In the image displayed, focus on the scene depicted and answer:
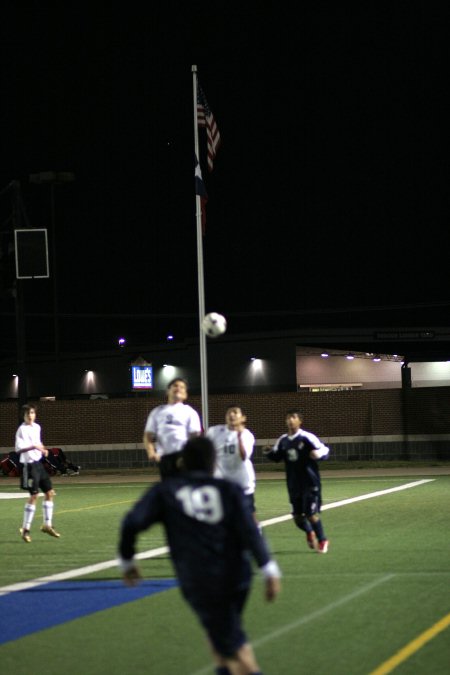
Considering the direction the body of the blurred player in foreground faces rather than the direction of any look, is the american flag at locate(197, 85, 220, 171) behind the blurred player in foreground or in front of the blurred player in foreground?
in front

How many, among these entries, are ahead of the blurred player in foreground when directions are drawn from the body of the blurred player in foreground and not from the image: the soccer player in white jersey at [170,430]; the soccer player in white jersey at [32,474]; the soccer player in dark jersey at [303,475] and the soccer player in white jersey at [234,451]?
4

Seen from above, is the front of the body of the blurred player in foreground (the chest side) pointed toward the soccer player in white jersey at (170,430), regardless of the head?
yes

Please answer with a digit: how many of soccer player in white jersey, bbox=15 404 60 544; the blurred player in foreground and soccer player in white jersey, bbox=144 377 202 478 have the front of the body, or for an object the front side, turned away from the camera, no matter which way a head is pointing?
1

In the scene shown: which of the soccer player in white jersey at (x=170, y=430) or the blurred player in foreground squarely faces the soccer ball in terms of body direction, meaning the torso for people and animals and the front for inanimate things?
the blurred player in foreground

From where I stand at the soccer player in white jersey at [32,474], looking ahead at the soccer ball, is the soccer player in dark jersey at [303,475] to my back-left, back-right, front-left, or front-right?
front-right

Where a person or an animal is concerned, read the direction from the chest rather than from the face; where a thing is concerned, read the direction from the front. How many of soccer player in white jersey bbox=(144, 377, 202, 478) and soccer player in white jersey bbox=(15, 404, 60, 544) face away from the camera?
0

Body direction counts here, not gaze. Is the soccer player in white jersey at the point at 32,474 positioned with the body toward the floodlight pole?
no

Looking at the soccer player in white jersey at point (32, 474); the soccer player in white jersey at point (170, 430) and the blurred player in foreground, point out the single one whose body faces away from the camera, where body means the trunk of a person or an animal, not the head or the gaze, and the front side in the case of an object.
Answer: the blurred player in foreground

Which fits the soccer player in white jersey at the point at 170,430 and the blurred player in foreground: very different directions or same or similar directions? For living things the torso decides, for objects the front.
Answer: very different directions

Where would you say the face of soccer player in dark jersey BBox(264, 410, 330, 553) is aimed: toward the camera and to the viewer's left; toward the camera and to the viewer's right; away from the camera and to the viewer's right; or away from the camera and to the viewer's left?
toward the camera and to the viewer's left

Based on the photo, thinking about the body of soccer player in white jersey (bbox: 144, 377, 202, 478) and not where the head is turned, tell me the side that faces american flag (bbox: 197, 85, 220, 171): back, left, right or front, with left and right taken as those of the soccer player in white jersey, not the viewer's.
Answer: back

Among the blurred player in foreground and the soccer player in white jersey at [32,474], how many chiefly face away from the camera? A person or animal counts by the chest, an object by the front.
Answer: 1

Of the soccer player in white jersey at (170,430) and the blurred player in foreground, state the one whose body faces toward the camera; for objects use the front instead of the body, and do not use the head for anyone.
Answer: the soccer player in white jersey

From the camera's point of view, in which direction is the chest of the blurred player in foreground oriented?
away from the camera

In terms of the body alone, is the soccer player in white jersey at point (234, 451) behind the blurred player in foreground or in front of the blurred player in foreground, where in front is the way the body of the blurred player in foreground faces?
in front

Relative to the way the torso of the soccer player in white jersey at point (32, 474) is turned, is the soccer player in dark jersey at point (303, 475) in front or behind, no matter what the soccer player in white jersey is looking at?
in front

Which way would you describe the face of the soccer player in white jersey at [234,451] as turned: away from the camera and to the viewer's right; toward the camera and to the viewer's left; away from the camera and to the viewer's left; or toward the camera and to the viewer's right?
toward the camera and to the viewer's left

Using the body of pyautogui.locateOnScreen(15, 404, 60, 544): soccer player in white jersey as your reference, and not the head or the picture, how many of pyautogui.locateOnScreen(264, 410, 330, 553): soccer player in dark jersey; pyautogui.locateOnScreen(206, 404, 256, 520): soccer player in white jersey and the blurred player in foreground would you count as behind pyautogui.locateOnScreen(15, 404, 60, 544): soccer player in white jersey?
0

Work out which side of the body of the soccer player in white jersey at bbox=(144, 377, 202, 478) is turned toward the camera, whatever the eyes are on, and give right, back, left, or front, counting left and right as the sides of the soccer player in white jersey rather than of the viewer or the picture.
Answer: front

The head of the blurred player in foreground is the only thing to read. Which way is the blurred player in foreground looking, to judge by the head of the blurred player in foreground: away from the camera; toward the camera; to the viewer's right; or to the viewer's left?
away from the camera
